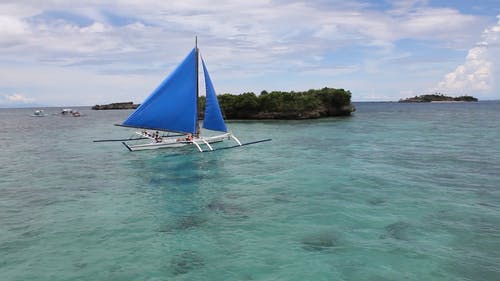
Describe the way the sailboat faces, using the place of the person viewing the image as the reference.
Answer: facing away from the viewer and to the right of the viewer
